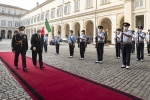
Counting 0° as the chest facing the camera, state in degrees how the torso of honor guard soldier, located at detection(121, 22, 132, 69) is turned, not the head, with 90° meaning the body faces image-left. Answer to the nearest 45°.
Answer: approximately 45°
